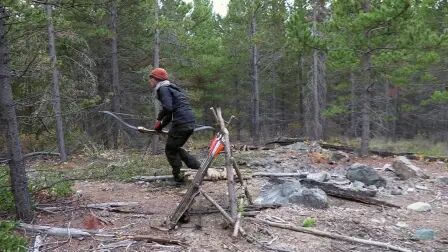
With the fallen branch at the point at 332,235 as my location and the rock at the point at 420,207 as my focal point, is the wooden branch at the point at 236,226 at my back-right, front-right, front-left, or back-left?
back-left

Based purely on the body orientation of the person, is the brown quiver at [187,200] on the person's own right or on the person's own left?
on the person's own left

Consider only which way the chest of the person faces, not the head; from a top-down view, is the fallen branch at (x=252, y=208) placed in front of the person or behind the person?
behind

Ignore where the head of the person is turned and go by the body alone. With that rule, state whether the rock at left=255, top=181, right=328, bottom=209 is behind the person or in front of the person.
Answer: behind

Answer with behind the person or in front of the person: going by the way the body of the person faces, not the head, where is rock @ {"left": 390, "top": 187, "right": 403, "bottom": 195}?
behind

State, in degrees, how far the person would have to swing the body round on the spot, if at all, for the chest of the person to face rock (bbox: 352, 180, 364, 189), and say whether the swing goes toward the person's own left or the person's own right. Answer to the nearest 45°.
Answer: approximately 180°

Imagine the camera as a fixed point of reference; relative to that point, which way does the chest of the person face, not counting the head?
to the viewer's left

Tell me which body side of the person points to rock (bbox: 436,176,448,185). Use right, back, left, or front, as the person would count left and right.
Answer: back

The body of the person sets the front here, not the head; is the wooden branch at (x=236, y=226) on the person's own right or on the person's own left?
on the person's own left
